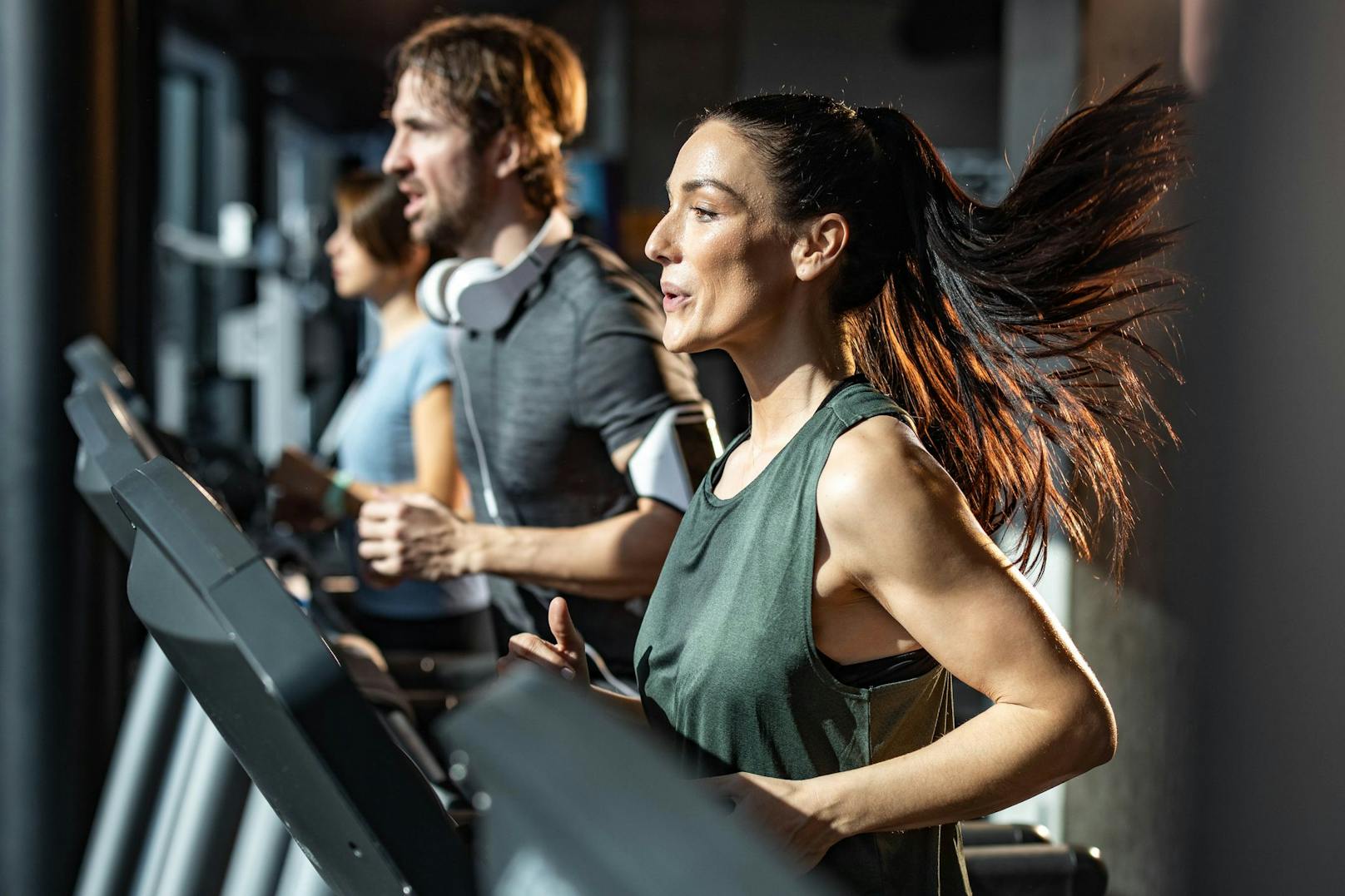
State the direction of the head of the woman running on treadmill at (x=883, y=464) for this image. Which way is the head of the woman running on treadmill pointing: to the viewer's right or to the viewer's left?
to the viewer's left

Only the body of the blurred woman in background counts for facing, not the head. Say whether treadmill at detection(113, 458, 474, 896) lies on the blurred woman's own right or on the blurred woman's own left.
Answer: on the blurred woman's own left

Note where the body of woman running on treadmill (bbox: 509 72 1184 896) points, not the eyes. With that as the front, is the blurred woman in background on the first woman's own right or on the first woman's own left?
on the first woman's own right

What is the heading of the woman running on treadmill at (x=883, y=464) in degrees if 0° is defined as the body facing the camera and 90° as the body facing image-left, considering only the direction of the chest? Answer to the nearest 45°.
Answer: approximately 90°

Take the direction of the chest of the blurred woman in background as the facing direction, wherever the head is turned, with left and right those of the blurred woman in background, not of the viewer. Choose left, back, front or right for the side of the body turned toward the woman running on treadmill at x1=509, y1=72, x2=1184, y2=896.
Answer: left

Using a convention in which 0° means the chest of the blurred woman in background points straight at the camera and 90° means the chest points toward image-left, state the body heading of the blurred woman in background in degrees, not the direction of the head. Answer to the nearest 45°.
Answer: approximately 90°

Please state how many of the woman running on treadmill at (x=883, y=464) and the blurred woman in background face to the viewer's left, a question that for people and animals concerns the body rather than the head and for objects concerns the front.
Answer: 2

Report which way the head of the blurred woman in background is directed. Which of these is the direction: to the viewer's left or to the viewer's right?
to the viewer's left
